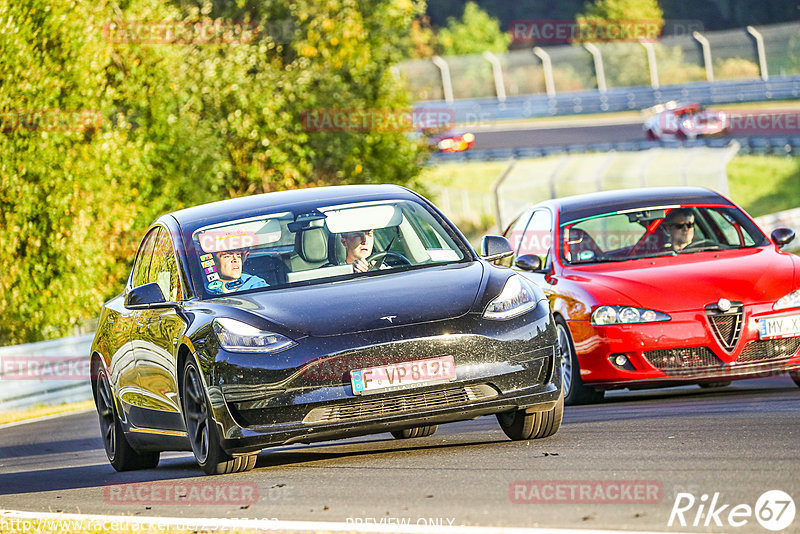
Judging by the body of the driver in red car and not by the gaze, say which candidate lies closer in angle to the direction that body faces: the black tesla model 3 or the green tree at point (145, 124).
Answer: the black tesla model 3

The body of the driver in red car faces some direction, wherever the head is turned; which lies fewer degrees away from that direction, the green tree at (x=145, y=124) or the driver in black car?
the driver in black car

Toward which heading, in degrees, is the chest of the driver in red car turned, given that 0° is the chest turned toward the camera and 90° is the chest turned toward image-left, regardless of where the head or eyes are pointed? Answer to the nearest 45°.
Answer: approximately 315°

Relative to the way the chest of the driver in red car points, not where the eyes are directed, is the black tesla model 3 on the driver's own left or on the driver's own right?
on the driver's own right
